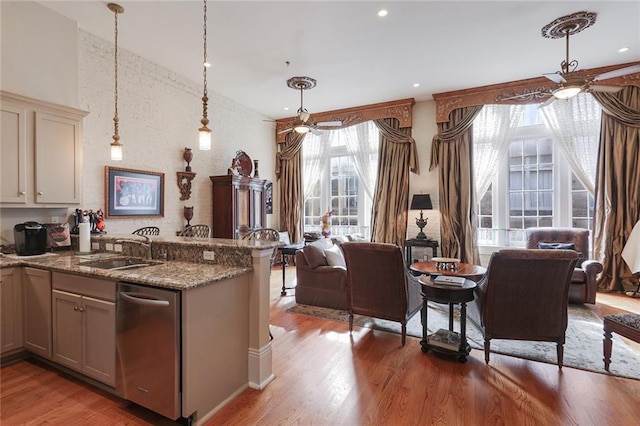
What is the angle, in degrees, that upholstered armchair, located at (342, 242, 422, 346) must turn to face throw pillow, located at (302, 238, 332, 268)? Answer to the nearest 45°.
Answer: approximately 90° to its left

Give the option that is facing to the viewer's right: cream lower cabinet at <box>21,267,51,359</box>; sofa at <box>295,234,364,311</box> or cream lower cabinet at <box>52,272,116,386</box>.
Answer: the sofa

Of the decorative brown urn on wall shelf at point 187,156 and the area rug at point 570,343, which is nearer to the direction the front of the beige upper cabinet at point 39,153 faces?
the area rug

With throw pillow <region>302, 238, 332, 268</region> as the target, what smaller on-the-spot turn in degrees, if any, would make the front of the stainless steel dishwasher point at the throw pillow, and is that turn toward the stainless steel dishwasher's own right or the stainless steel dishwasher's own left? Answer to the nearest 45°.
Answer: approximately 180°

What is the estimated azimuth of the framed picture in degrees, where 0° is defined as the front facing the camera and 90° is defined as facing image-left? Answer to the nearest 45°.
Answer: approximately 315°

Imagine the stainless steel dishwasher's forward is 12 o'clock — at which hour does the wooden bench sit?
The wooden bench is roughly at 8 o'clock from the stainless steel dishwasher.

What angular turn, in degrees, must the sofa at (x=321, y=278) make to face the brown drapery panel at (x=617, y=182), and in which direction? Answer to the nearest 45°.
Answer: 0° — it already faces it

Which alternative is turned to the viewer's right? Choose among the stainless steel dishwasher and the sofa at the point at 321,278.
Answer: the sofa

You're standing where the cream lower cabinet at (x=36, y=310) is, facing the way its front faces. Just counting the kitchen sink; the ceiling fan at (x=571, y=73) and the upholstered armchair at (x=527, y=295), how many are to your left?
3

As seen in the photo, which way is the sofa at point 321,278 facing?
to the viewer's right
